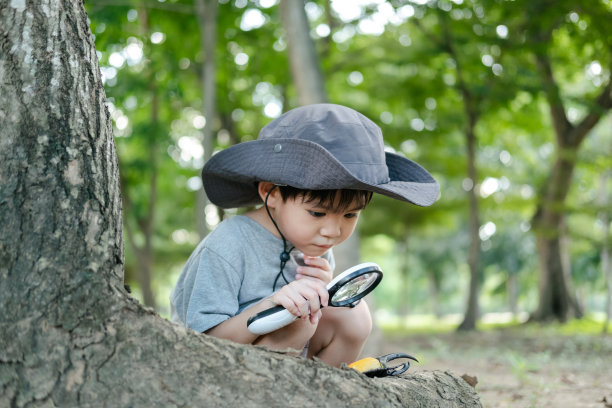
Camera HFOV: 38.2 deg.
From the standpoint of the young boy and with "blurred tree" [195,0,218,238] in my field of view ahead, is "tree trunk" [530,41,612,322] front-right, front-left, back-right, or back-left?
front-right

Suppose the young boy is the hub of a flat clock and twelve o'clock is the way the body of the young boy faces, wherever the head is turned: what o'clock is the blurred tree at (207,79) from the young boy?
The blurred tree is roughly at 7 o'clock from the young boy.

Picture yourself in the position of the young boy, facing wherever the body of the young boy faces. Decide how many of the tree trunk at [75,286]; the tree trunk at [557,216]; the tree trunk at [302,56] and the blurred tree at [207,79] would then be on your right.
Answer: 1

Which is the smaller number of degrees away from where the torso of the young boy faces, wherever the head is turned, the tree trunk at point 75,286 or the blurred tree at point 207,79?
the tree trunk

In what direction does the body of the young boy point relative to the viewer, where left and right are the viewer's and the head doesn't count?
facing the viewer and to the right of the viewer

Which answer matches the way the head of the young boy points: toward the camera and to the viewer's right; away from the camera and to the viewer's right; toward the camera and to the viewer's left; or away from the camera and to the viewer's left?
toward the camera and to the viewer's right

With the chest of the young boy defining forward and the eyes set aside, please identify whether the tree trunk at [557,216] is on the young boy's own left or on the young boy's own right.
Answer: on the young boy's own left

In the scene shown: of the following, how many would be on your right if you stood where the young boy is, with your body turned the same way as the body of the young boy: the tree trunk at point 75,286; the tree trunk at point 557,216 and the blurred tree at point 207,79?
1

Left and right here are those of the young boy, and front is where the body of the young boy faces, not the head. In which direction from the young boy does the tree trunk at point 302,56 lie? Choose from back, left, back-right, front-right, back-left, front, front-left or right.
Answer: back-left
